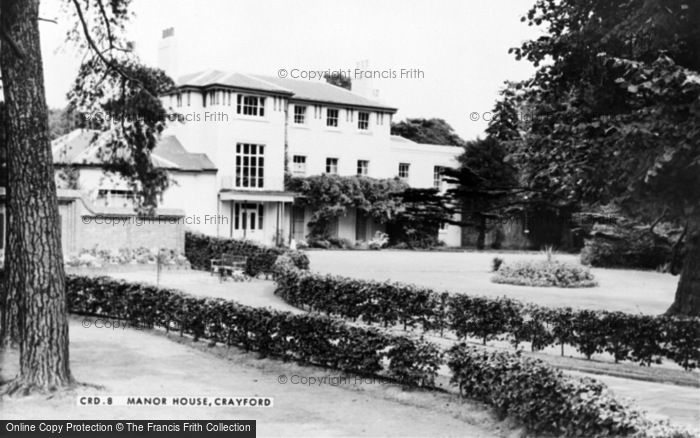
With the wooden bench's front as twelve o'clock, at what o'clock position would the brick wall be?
The brick wall is roughly at 3 o'clock from the wooden bench.

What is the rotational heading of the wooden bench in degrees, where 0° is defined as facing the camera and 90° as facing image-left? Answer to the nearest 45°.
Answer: approximately 45°

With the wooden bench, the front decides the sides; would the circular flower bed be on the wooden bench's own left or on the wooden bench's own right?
on the wooden bench's own left

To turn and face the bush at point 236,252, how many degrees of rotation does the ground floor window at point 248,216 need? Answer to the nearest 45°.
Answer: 0° — it already faces it

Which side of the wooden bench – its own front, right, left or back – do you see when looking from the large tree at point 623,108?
left

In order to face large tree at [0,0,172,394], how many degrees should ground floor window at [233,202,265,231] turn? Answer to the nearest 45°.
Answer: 0° — it already faces it

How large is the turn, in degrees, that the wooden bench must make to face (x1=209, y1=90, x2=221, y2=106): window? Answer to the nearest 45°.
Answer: approximately 135° to its right

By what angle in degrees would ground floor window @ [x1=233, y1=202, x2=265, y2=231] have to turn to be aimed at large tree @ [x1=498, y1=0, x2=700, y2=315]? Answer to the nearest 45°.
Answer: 0° — it already faces it

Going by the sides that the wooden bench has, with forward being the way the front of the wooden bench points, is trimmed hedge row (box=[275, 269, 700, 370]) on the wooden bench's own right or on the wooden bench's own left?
on the wooden bench's own left

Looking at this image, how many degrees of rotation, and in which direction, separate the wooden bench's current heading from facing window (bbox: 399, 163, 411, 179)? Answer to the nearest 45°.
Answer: approximately 180°

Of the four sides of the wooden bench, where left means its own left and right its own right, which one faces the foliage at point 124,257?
right
